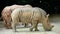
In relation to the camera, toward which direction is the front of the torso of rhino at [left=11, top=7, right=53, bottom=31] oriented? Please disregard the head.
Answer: to the viewer's right
